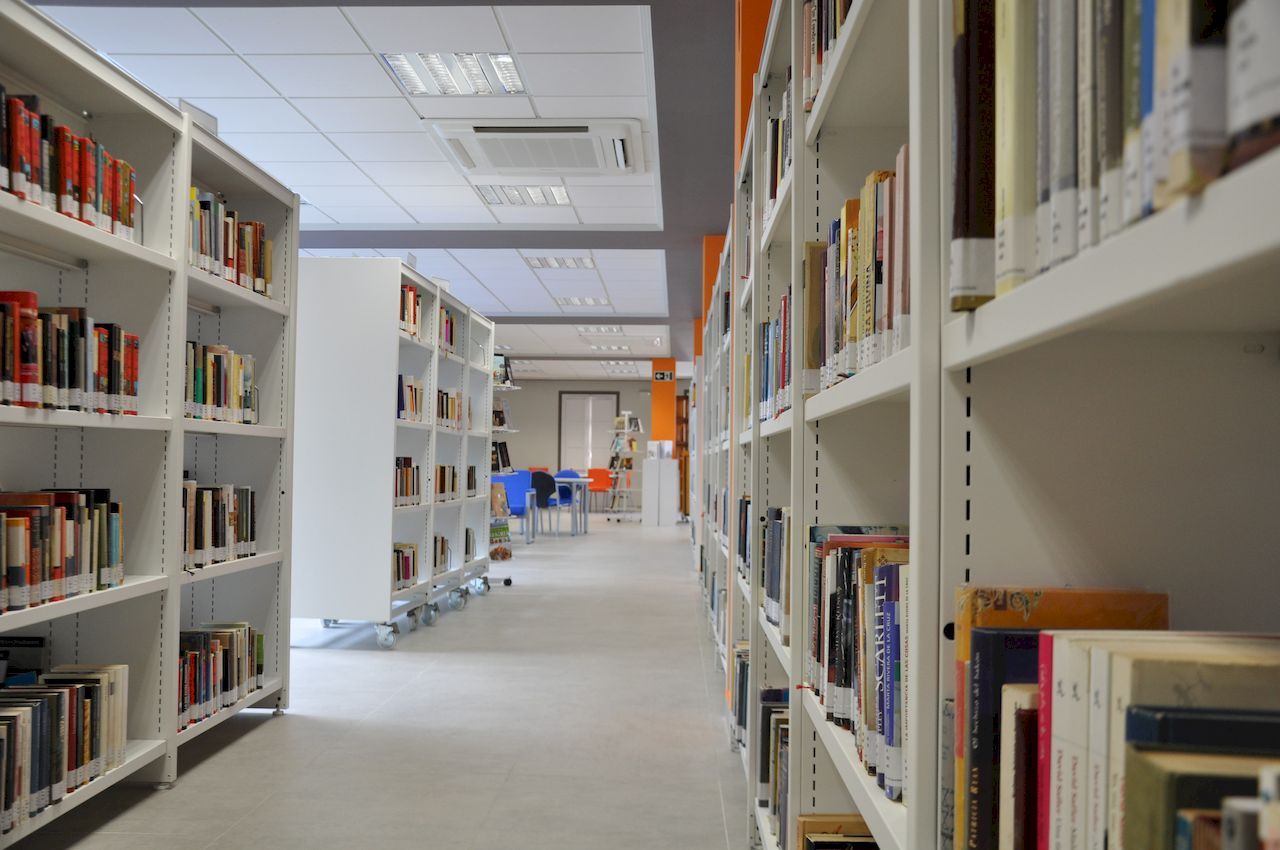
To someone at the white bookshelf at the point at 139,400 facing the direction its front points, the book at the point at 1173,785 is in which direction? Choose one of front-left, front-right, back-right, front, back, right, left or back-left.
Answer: front-right

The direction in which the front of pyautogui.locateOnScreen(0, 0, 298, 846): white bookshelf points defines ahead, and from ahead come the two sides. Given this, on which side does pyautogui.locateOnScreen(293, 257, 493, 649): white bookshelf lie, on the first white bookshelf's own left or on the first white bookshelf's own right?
on the first white bookshelf's own left

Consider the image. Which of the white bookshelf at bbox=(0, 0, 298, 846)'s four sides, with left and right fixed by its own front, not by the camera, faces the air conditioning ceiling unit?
left

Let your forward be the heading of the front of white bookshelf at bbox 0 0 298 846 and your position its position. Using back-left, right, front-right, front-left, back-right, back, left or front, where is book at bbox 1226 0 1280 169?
front-right

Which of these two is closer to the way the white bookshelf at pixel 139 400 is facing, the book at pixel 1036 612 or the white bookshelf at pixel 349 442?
the book

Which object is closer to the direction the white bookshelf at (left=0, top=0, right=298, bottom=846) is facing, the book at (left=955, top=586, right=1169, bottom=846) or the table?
the book

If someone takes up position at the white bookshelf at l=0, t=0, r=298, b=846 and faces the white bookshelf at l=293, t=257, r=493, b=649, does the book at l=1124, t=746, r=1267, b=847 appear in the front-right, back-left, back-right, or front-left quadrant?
back-right

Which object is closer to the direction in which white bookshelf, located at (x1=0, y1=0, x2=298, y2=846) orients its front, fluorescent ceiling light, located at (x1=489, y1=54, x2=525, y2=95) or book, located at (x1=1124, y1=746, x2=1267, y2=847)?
the book

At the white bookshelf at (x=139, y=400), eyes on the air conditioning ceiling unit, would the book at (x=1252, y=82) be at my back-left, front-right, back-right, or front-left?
back-right

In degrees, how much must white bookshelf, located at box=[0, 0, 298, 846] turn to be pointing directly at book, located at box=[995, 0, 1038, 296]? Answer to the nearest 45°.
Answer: approximately 45° to its right

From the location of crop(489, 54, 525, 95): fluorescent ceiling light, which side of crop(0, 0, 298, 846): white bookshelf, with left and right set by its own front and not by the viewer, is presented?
left

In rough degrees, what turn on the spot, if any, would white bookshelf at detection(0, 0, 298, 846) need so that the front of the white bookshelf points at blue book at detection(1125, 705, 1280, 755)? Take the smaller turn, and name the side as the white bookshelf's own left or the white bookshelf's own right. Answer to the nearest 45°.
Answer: approximately 45° to the white bookshelf's own right
